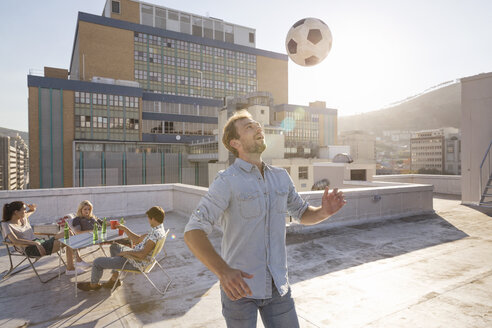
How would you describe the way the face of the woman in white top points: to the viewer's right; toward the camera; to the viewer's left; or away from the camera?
to the viewer's right

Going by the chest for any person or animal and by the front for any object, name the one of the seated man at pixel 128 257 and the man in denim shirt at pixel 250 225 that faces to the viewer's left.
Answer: the seated man

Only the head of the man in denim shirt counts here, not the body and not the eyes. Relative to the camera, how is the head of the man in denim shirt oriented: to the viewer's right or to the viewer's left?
to the viewer's right

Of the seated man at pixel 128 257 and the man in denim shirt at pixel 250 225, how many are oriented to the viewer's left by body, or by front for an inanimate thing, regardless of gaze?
1

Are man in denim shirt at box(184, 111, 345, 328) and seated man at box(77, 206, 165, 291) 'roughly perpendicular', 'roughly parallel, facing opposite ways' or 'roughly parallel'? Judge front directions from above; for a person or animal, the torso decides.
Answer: roughly perpendicular

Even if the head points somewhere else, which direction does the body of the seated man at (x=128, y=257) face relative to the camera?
to the viewer's left

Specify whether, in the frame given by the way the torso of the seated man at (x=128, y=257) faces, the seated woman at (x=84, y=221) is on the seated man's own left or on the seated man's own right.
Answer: on the seated man's own right

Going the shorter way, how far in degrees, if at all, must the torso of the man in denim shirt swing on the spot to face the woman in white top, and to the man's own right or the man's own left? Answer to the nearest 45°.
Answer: approximately 180°

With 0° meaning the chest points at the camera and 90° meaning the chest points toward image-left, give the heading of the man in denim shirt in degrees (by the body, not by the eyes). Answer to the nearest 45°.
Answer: approximately 315°

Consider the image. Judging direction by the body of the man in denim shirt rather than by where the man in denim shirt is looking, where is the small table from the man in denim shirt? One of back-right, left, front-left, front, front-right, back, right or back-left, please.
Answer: back
